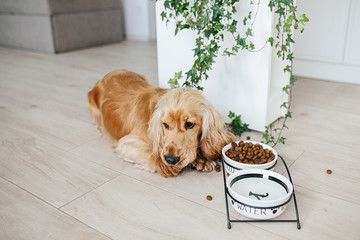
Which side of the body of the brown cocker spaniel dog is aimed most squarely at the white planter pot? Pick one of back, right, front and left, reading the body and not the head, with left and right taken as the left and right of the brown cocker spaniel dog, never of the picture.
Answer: left

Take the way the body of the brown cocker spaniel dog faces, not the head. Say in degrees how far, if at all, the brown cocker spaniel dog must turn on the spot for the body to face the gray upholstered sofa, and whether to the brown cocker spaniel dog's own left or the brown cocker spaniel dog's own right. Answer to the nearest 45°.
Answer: approximately 135° to the brown cocker spaniel dog's own left

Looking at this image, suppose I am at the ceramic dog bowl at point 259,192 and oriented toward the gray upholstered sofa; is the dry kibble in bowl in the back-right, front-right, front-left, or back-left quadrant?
front-right

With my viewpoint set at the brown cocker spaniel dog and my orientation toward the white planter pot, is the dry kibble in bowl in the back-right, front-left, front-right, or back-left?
front-right

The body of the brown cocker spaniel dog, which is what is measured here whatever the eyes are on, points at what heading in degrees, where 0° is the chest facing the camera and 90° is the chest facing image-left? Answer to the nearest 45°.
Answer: approximately 315°
